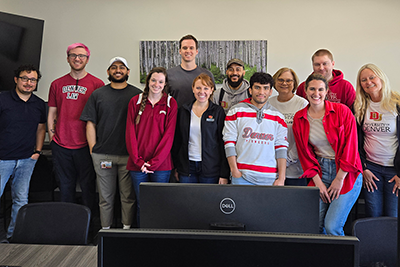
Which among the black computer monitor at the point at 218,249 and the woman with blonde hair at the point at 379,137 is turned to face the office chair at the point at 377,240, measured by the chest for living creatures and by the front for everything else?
the woman with blonde hair

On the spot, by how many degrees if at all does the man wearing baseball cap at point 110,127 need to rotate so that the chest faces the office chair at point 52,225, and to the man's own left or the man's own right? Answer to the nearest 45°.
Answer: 0° — they already face it

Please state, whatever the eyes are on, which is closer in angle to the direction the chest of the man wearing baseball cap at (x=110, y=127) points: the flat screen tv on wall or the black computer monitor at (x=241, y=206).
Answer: the black computer monitor

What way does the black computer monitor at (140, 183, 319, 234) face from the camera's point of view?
away from the camera

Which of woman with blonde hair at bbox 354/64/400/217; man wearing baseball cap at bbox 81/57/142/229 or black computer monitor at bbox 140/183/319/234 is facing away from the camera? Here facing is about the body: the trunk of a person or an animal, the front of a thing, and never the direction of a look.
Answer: the black computer monitor

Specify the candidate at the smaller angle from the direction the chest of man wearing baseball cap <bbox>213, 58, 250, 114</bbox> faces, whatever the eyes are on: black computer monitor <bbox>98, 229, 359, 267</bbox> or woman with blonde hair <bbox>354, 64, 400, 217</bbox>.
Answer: the black computer monitor

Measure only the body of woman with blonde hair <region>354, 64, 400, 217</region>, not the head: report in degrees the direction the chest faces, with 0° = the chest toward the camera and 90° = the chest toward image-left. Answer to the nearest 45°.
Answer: approximately 0°
